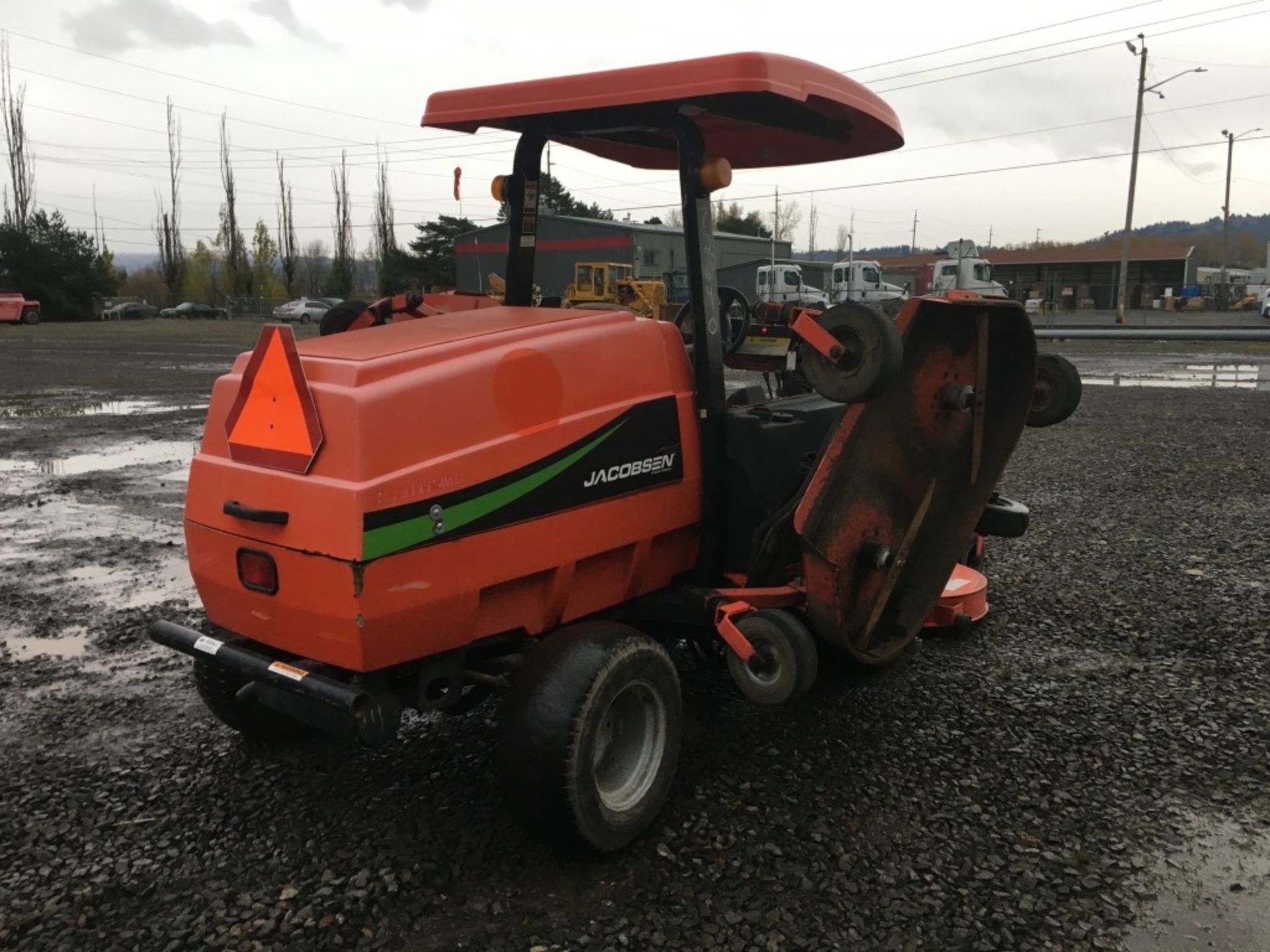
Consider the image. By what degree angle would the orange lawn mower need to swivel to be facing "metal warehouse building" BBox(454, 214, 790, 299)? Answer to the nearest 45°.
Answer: approximately 45° to its left

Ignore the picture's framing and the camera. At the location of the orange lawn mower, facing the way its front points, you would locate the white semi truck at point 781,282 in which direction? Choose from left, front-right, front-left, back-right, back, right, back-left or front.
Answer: front-left

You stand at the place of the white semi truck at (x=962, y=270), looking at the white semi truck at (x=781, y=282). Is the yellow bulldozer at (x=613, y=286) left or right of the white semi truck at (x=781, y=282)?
left

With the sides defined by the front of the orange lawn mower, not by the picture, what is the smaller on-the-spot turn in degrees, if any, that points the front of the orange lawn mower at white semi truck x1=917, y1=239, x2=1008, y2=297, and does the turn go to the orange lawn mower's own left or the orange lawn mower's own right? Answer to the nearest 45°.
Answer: approximately 45° to the orange lawn mower's own left

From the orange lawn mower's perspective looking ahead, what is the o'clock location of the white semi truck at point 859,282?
The white semi truck is roughly at 11 o'clock from the orange lawn mower.

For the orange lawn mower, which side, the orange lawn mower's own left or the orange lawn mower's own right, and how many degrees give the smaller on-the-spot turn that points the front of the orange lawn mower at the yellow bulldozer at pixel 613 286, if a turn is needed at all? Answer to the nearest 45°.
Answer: approximately 45° to the orange lawn mower's own left

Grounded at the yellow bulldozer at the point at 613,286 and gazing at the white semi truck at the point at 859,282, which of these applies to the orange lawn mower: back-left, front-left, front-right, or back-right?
back-right

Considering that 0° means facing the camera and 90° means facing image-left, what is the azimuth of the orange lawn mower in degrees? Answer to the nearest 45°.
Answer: approximately 225°
